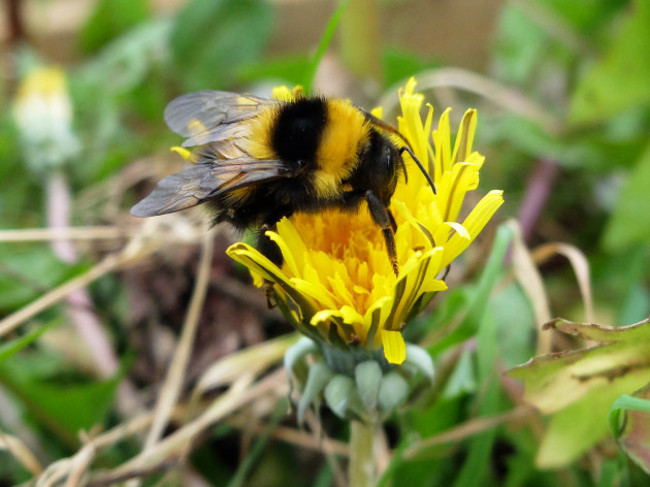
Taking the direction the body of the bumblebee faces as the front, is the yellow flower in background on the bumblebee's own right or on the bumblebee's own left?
on the bumblebee's own left

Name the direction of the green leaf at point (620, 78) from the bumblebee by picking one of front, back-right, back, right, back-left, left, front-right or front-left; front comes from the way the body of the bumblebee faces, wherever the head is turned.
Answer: front-left

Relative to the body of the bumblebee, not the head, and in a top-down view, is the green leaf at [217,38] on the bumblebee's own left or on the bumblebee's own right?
on the bumblebee's own left

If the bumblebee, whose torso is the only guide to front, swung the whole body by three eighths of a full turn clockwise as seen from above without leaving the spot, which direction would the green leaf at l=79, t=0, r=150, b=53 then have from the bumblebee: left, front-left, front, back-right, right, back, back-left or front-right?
back-right

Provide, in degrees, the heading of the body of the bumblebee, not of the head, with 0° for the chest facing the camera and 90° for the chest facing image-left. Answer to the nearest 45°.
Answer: approximately 270°
